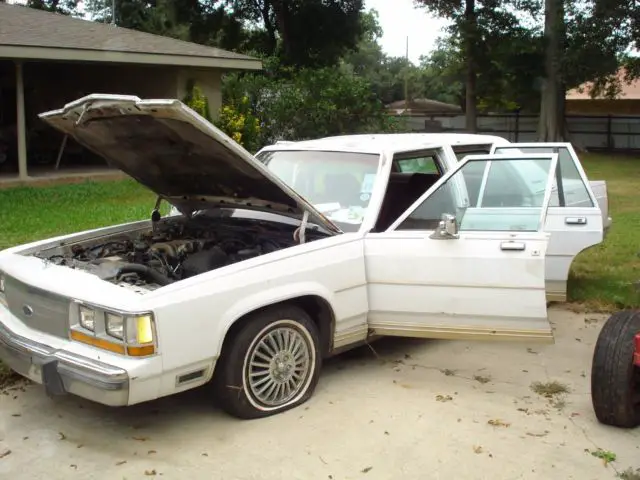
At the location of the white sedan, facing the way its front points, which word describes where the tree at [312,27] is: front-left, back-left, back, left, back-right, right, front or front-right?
back-right

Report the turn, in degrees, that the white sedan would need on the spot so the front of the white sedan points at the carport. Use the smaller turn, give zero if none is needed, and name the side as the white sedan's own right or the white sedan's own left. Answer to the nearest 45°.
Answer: approximately 135° to the white sedan's own right

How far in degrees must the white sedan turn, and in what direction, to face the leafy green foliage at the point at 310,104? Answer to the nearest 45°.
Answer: approximately 135° to its right

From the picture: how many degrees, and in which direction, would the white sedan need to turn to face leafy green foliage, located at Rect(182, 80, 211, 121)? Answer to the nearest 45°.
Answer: approximately 135° to its right

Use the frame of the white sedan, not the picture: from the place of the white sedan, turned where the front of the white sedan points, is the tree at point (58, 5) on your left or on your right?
on your right

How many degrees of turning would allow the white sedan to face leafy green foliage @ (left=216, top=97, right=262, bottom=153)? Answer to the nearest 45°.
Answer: approximately 135° to its right
